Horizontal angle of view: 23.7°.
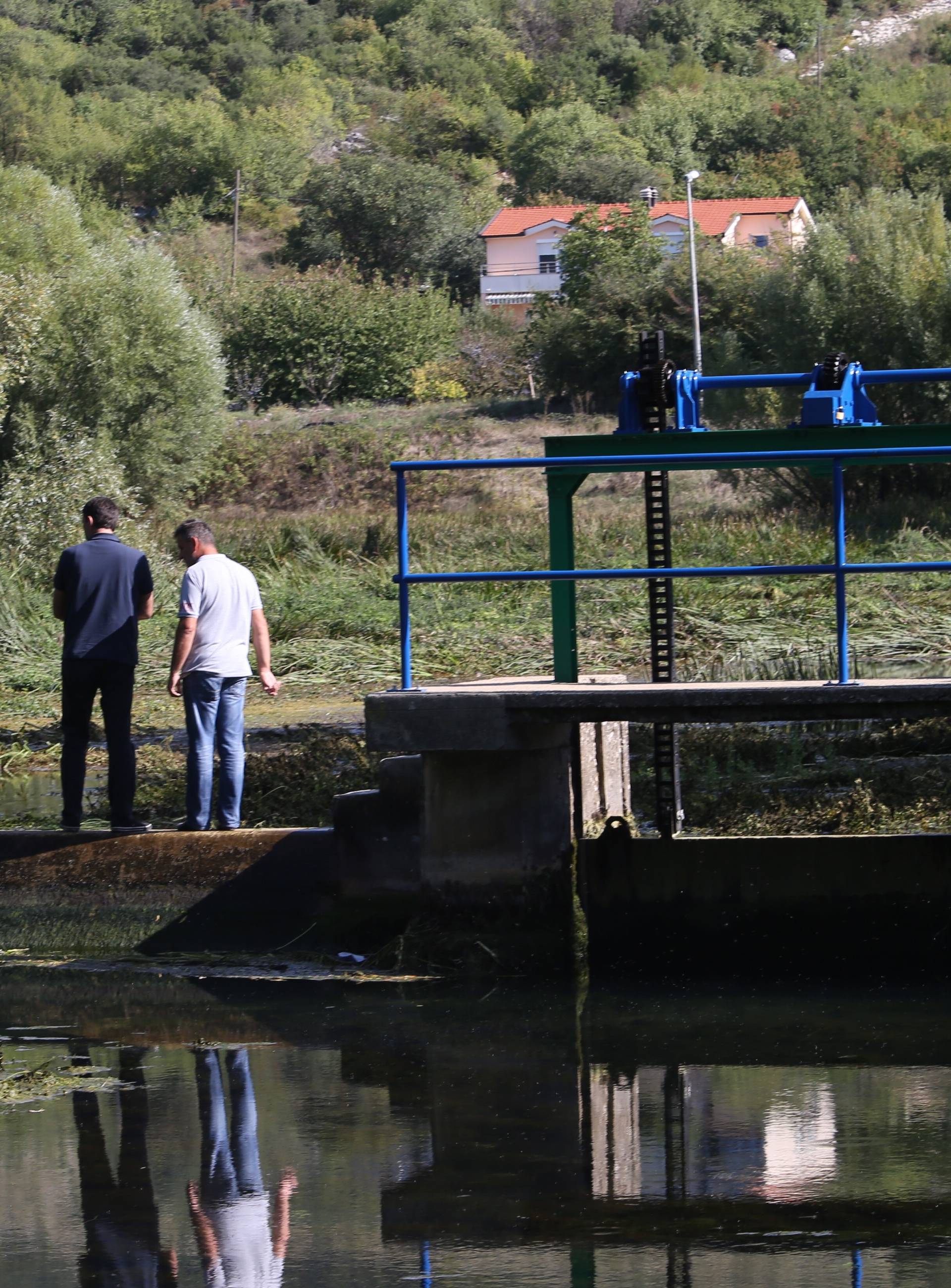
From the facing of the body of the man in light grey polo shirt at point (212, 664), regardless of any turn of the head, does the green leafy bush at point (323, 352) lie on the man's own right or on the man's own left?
on the man's own right

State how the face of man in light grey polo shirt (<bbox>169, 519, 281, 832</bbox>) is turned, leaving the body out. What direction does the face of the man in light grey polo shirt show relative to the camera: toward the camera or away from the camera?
away from the camera

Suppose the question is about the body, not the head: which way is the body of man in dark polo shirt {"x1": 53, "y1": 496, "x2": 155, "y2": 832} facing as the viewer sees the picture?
away from the camera

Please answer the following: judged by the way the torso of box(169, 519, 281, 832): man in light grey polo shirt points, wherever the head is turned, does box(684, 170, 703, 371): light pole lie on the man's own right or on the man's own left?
on the man's own right

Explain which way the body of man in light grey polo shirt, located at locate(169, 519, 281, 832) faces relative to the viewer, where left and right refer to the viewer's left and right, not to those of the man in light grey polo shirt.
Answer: facing away from the viewer and to the left of the viewer
